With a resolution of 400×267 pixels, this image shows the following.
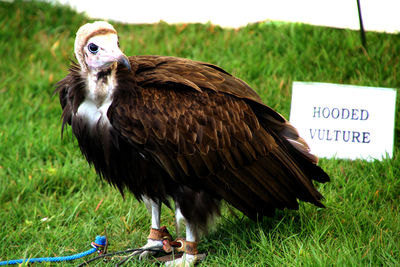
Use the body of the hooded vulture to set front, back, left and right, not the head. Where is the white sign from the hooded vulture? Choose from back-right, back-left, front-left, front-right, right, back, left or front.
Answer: back

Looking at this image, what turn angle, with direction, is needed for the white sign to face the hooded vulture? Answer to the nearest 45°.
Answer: approximately 45° to its right

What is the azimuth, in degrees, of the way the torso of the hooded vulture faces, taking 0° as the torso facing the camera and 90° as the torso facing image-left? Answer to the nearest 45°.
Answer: approximately 45°
